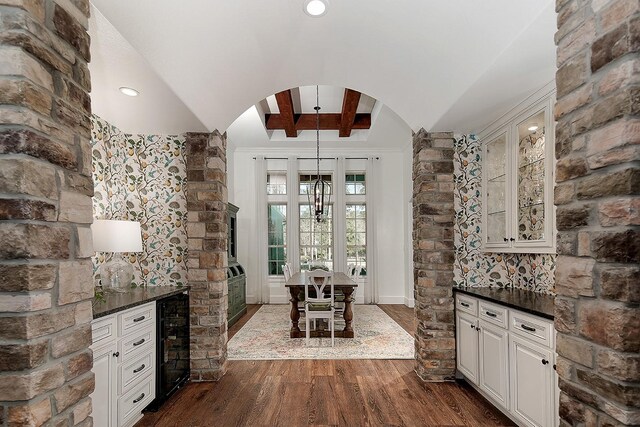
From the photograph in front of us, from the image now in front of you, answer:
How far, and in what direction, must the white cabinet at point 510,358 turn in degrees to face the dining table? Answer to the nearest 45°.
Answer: approximately 90° to its right

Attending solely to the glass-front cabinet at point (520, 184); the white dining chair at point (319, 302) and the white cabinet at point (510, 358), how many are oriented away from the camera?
1

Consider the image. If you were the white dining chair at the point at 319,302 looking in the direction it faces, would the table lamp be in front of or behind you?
behind

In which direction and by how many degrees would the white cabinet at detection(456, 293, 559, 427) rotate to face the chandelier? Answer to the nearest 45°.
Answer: approximately 90° to its right

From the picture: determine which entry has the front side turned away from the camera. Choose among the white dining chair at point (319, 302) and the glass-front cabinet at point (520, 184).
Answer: the white dining chair

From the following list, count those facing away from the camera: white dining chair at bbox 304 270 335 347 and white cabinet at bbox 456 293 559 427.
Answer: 1

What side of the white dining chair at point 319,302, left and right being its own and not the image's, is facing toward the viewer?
back

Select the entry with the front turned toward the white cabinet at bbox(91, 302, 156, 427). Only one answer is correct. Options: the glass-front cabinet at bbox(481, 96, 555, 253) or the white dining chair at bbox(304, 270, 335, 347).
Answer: the glass-front cabinet

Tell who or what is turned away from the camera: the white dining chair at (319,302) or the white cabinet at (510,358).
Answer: the white dining chair

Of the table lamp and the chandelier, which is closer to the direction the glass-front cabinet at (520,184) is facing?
the table lamp
